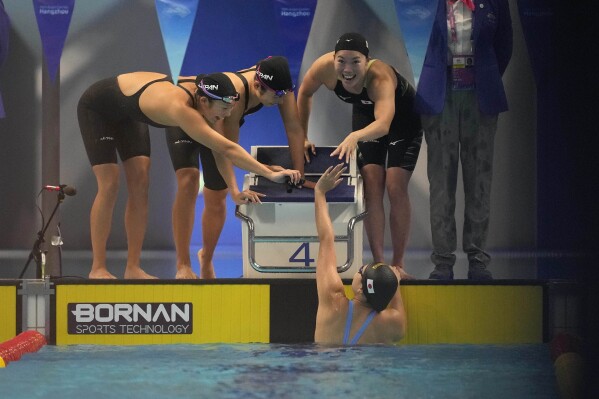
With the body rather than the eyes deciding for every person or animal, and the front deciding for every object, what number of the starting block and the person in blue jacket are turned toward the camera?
2

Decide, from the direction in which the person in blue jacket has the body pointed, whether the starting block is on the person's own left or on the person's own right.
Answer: on the person's own right

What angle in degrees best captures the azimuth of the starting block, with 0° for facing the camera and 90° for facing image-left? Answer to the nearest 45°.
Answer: approximately 0°

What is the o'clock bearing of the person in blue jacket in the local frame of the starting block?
The person in blue jacket is roughly at 9 o'clock from the starting block.

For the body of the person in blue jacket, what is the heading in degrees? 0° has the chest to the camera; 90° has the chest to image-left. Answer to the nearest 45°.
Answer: approximately 0°
